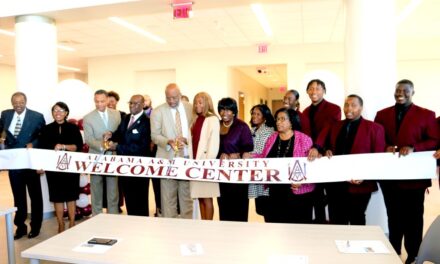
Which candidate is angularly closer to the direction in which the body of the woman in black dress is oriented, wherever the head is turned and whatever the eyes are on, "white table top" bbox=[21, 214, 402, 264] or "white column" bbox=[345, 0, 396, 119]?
the white table top

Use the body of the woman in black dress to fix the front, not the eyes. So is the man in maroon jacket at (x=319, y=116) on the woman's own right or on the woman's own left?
on the woman's own left

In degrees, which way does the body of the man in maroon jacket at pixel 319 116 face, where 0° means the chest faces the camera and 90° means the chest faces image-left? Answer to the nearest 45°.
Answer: approximately 45°

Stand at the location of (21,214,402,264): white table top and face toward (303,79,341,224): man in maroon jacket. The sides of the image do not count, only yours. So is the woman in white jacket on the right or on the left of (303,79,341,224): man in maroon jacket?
left

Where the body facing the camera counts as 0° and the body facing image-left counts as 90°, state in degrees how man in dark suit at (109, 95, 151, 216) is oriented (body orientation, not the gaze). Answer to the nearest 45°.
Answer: approximately 45°

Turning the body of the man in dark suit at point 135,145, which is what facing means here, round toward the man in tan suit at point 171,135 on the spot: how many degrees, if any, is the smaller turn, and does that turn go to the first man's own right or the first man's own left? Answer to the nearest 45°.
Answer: approximately 90° to the first man's own left
